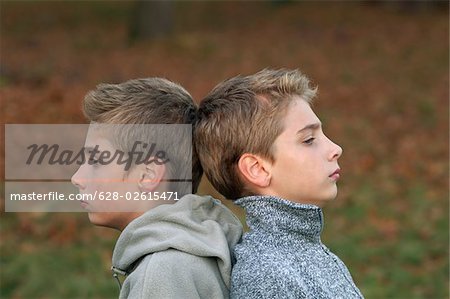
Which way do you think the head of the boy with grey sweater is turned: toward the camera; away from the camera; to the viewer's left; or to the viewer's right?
to the viewer's right

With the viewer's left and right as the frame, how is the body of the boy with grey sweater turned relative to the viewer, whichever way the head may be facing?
facing to the right of the viewer
